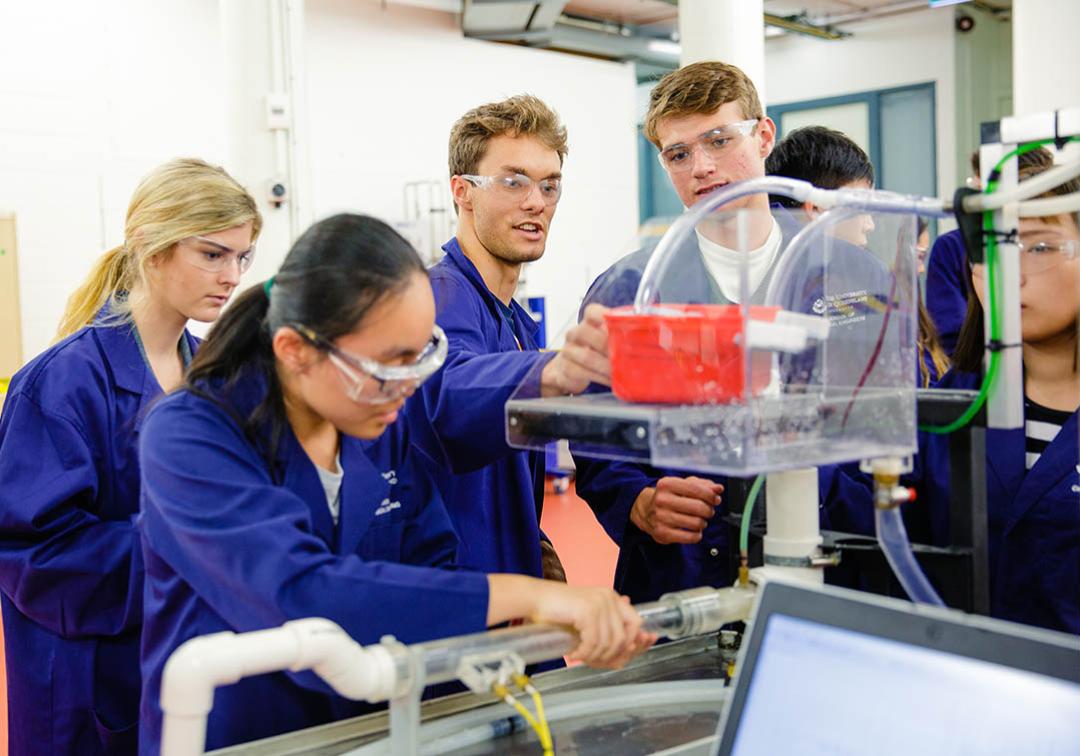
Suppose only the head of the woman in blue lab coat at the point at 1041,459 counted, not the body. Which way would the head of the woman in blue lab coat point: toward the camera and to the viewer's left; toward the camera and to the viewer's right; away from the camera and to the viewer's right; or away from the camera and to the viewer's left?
toward the camera and to the viewer's left

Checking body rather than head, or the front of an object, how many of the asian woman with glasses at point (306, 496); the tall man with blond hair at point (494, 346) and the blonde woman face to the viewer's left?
0

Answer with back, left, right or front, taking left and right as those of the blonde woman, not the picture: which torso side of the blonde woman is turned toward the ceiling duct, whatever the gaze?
left

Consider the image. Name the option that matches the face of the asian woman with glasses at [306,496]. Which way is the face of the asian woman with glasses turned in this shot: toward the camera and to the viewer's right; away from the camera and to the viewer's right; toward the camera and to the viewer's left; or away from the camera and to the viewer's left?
toward the camera and to the viewer's right

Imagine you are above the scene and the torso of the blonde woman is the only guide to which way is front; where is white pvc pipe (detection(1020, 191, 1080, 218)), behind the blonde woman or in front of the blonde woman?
in front

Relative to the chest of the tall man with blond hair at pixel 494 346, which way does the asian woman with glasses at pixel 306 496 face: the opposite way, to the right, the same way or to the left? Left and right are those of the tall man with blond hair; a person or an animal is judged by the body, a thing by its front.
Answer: the same way

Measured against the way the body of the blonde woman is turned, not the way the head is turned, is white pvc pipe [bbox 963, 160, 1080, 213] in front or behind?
in front

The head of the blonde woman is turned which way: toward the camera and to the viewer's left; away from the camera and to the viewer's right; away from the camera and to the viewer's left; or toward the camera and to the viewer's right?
toward the camera and to the viewer's right

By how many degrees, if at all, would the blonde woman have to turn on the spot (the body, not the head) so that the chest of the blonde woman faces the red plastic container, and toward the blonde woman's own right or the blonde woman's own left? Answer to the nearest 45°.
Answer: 0° — they already face it

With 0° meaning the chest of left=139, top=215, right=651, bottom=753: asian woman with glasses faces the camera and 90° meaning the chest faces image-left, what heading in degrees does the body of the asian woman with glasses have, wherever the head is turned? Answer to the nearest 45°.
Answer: approximately 315°

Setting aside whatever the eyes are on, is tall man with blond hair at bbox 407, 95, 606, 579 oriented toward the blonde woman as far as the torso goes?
no

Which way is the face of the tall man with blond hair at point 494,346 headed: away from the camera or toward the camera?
toward the camera

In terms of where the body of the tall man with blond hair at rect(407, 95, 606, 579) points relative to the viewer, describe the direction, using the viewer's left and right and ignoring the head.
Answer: facing the viewer and to the right of the viewer

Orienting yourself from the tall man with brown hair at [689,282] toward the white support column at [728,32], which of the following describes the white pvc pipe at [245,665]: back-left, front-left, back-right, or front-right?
back-left

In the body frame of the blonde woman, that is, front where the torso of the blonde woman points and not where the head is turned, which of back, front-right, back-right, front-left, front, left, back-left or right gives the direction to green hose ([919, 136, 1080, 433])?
front

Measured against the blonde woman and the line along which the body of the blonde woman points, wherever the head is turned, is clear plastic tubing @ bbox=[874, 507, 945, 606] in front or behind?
in front

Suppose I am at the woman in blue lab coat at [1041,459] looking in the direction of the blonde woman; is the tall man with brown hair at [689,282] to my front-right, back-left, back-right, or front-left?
front-right

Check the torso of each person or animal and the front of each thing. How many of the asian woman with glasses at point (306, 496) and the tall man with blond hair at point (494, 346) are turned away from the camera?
0

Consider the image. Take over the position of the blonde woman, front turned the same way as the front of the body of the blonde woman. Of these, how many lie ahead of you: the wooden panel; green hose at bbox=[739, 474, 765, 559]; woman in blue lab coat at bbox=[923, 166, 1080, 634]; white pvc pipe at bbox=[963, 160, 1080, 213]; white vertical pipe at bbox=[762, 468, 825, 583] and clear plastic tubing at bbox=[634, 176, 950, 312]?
5
